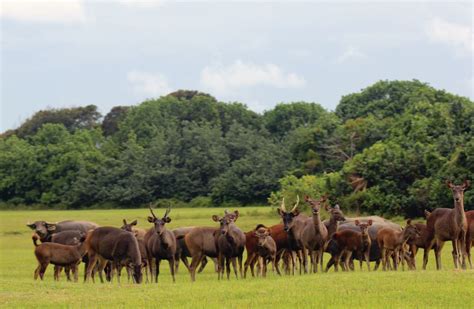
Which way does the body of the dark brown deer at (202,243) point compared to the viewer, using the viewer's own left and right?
facing to the right of the viewer

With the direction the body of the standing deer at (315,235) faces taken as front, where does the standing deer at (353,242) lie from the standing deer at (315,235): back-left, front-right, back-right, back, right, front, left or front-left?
back-left

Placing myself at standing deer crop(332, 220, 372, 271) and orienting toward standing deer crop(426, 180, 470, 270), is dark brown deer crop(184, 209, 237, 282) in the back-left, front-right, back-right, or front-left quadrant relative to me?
back-right

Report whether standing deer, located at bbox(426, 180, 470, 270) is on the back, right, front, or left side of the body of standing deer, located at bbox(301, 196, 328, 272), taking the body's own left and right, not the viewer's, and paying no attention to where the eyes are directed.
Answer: left

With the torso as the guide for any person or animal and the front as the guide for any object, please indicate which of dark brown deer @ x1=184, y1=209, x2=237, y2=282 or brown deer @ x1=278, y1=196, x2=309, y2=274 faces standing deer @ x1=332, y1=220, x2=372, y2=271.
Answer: the dark brown deer

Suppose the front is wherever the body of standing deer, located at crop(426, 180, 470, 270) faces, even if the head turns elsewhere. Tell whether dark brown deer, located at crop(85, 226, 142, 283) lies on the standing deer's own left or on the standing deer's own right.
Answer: on the standing deer's own right

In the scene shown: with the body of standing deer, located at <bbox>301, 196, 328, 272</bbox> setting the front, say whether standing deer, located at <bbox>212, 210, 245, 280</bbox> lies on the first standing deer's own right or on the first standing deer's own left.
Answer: on the first standing deer's own right
